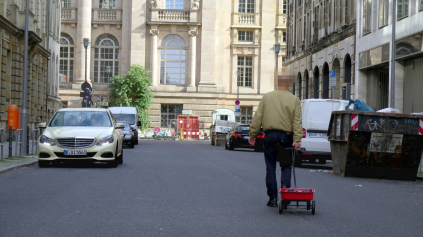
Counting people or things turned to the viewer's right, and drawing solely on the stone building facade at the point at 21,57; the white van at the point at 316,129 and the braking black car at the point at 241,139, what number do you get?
1

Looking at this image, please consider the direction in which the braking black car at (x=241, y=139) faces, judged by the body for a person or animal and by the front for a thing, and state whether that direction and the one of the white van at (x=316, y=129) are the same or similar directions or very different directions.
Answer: same or similar directions

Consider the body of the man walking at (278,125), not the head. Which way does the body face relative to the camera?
away from the camera

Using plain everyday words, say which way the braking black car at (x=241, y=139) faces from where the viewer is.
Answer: facing away from the viewer

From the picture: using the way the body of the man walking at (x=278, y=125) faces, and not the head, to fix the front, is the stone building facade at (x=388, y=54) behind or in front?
in front

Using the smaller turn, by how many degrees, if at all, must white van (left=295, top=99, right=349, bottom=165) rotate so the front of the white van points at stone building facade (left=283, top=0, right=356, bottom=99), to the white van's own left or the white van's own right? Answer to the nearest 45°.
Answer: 0° — it already faces it

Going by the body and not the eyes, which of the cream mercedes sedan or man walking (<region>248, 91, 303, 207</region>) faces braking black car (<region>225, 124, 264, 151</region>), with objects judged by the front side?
the man walking

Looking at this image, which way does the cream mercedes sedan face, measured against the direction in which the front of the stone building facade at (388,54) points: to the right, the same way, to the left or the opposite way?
to the left

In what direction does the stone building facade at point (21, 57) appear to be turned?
to the viewer's right

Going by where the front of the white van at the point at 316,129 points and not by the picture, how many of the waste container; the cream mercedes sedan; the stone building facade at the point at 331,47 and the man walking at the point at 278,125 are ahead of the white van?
1

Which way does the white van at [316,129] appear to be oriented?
away from the camera

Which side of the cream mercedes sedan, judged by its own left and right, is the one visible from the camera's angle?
front

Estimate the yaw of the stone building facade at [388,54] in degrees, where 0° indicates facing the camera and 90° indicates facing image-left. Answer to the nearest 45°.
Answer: approximately 45°

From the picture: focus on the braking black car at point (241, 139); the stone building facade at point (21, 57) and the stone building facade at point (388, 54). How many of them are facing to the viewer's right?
1
